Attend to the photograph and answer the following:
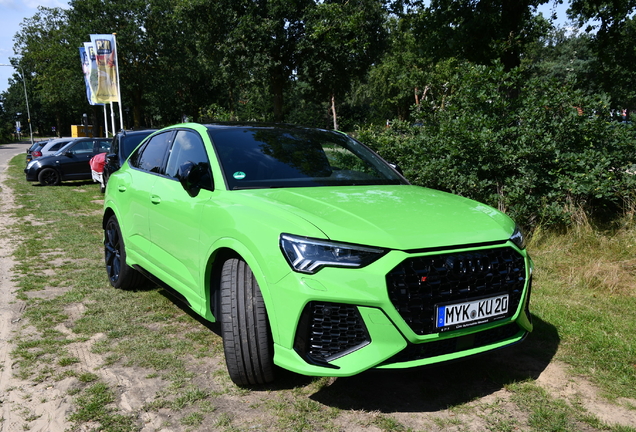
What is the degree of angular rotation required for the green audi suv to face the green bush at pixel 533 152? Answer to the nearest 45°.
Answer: approximately 90° to its left

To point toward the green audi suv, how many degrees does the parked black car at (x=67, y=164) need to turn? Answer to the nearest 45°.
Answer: approximately 90° to its left

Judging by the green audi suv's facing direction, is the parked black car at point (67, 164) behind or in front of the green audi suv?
behind

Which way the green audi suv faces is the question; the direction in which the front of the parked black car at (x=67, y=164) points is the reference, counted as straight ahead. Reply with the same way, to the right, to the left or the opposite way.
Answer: to the left

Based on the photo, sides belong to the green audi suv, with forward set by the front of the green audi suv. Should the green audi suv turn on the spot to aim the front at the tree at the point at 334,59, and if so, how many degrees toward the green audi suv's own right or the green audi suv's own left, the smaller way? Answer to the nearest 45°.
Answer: approximately 135° to the green audi suv's own left

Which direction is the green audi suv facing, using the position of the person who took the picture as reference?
facing the viewer and to the right of the viewer

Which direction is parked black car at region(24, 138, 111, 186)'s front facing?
to the viewer's left

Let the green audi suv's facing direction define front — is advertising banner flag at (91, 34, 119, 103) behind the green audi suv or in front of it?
behind

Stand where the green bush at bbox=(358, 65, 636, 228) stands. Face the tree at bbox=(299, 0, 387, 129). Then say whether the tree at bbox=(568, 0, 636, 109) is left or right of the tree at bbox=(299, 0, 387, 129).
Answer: right

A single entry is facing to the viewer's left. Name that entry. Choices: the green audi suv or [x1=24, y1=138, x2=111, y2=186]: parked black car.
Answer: the parked black car

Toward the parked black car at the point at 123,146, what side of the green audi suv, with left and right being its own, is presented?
back

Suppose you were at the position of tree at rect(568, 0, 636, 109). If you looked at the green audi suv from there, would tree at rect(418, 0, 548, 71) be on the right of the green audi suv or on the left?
right

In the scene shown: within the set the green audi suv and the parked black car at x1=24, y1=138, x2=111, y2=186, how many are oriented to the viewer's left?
1
